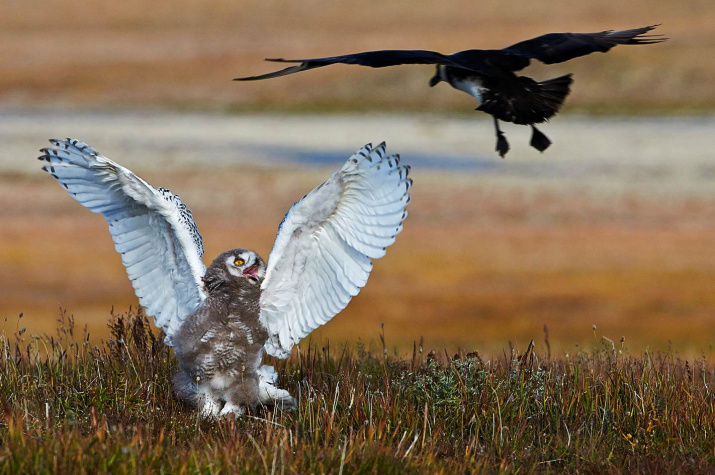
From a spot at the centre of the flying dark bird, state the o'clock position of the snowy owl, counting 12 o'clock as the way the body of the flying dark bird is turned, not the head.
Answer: The snowy owl is roughly at 10 o'clock from the flying dark bird.

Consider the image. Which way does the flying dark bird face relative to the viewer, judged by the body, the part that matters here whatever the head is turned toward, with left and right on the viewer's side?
facing away from the viewer and to the left of the viewer
